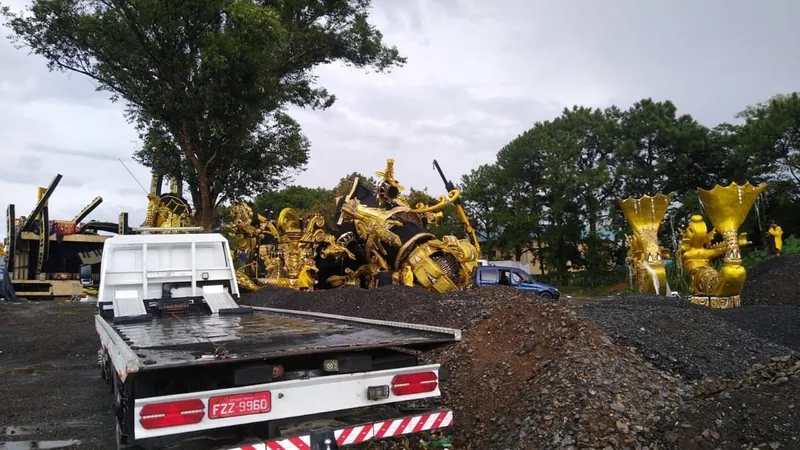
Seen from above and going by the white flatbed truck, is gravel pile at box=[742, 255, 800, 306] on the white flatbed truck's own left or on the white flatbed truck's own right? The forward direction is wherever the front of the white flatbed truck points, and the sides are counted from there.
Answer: on the white flatbed truck's own right

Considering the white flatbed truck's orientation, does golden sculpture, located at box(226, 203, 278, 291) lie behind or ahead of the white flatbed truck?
ahead

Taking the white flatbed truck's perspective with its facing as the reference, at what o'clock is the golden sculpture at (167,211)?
The golden sculpture is roughly at 1 o'clock from the white flatbed truck.

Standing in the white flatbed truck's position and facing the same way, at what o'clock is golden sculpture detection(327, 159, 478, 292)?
The golden sculpture is roughly at 2 o'clock from the white flatbed truck.

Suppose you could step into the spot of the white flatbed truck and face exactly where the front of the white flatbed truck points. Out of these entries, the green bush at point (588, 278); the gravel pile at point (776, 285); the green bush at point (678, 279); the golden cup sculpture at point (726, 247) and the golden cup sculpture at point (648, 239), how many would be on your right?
5

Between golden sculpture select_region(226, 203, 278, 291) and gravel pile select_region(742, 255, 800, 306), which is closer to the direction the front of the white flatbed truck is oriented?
the golden sculpture

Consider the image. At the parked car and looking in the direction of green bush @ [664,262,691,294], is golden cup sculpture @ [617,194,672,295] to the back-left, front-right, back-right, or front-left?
front-right

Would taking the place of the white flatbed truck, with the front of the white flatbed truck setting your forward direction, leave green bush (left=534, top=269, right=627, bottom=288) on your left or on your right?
on your right

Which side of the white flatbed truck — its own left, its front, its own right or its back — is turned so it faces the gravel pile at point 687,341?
right

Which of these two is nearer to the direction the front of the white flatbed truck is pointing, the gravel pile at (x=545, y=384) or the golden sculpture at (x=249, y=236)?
the golden sculpture

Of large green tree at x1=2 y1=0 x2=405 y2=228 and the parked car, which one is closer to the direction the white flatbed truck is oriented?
the large green tree

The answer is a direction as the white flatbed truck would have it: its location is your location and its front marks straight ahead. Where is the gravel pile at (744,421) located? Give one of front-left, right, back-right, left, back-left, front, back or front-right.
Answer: back-right

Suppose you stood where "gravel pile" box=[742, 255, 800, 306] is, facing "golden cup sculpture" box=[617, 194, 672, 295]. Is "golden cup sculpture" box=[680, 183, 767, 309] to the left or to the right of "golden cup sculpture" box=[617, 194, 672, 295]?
left

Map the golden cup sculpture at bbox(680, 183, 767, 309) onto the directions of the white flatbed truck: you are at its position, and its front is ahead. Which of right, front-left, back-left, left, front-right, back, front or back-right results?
right

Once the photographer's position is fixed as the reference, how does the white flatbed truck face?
facing away from the viewer and to the left of the viewer
